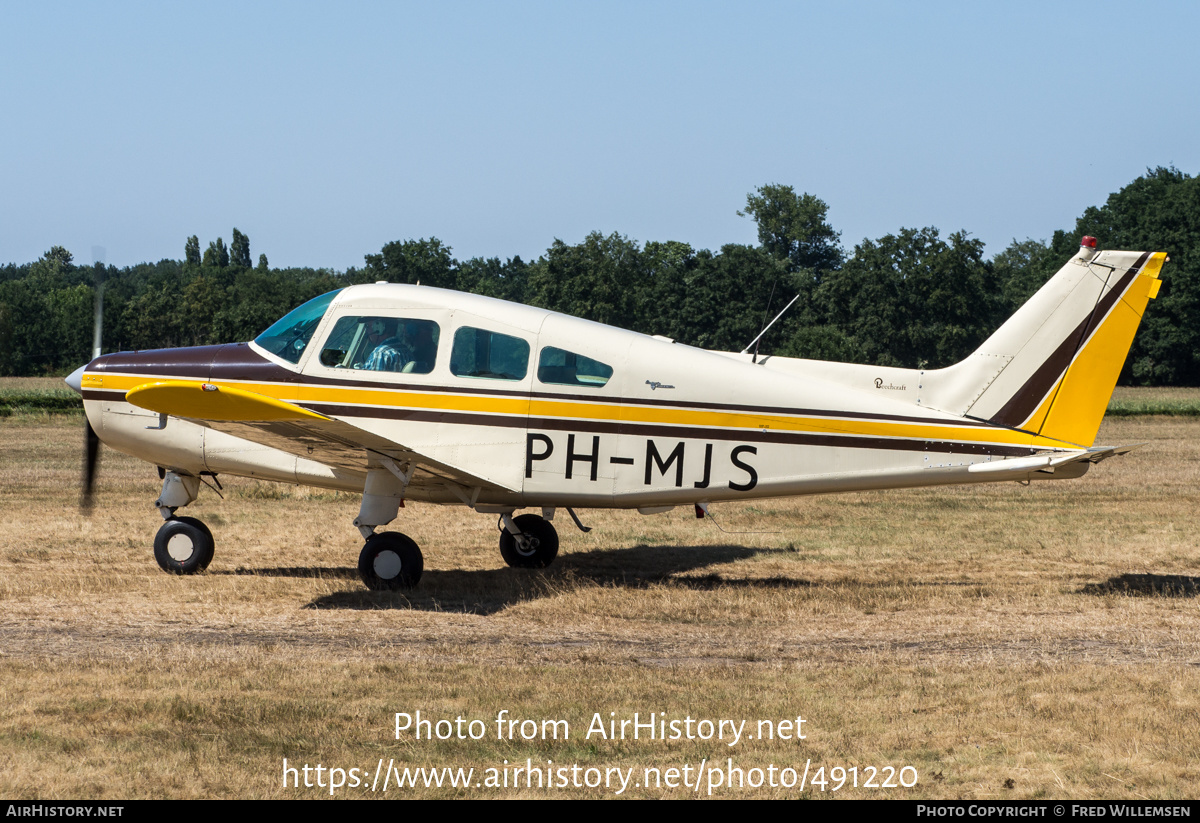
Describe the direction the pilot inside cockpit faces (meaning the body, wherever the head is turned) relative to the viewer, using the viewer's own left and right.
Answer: facing to the left of the viewer

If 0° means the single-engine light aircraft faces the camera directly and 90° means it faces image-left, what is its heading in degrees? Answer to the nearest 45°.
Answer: approximately 90°
